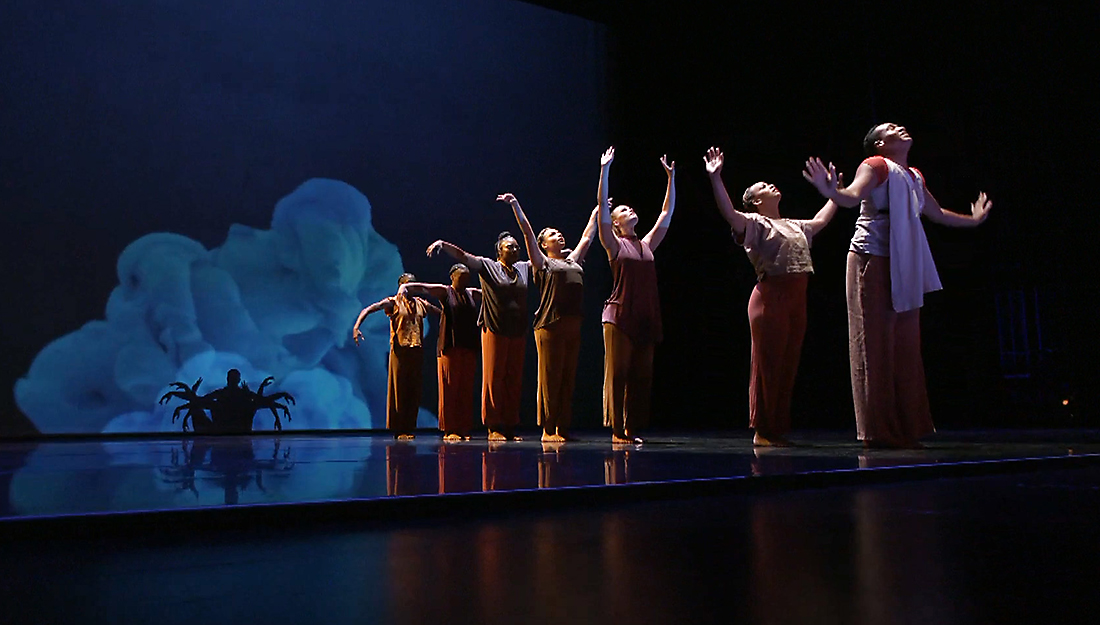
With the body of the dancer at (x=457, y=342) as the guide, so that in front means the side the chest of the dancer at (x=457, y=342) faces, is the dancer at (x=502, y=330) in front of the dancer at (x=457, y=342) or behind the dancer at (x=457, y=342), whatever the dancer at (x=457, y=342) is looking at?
in front

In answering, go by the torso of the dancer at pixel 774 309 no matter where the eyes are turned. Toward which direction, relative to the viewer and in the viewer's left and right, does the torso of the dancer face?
facing the viewer and to the right of the viewer

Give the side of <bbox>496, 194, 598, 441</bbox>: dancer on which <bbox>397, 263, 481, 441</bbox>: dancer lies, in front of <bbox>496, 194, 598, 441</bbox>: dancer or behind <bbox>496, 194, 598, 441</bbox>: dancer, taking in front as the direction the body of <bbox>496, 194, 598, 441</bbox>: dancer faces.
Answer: behind

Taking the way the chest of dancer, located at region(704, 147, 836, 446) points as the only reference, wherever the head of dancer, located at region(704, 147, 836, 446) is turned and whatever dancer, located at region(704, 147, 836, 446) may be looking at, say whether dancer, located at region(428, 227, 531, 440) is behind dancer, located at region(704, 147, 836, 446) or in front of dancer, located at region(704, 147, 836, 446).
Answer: behind

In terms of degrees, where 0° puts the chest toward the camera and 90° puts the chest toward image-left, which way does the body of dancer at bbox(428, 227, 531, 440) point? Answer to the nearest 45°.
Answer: approximately 315°

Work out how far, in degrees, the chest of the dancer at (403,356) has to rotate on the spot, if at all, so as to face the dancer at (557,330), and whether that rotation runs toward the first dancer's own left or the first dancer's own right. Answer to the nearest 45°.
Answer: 0° — they already face them

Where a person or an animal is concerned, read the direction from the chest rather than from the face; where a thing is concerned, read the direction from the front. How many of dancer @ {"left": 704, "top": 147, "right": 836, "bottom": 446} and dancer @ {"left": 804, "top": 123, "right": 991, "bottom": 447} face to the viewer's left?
0

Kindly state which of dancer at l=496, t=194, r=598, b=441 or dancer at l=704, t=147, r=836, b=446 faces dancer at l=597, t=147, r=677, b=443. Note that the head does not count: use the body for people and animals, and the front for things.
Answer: dancer at l=496, t=194, r=598, b=441

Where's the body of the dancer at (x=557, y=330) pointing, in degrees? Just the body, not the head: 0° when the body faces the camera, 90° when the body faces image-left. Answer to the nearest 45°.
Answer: approximately 315°
